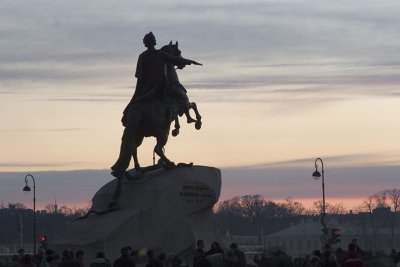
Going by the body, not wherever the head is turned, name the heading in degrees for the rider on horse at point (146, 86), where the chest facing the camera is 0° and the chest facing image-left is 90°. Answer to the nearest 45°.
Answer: approximately 225°
